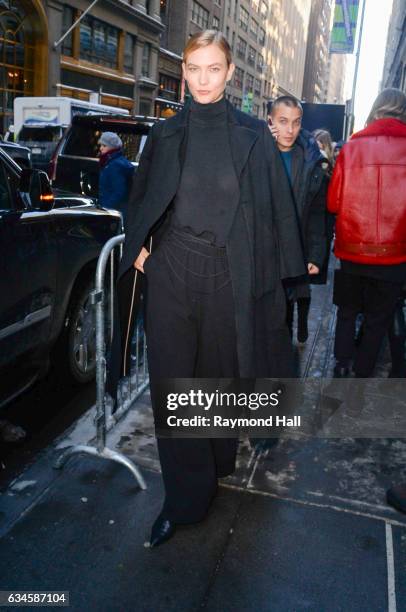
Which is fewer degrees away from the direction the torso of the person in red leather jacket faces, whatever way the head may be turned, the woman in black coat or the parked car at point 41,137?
the parked car

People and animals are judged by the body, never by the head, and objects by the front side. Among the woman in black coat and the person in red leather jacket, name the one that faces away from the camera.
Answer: the person in red leather jacket

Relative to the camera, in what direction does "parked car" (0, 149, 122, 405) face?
facing away from the viewer and to the right of the viewer

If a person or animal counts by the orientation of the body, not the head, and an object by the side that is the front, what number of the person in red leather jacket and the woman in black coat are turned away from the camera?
1

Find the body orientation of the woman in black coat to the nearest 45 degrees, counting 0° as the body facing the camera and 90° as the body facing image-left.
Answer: approximately 0°

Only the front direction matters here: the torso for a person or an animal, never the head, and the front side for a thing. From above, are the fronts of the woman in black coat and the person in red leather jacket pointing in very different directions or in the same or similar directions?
very different directions

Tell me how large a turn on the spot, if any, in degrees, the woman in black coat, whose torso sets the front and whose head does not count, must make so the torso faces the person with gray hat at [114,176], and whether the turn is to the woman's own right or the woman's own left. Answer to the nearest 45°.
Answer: approximately 180°

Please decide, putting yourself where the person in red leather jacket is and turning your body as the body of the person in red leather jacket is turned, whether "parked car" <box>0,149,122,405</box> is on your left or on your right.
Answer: on your left

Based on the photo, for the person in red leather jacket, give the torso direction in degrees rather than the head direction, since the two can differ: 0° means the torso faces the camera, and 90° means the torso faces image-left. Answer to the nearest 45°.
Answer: approximately 180°

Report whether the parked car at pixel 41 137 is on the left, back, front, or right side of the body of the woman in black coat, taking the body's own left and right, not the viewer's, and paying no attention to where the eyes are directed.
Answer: back
